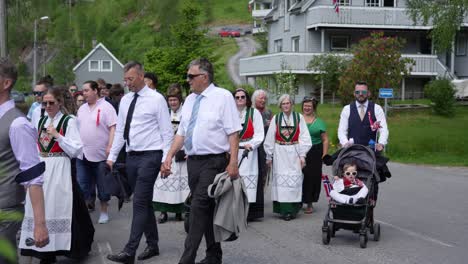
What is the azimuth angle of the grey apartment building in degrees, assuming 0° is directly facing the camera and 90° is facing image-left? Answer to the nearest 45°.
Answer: approximately 0°

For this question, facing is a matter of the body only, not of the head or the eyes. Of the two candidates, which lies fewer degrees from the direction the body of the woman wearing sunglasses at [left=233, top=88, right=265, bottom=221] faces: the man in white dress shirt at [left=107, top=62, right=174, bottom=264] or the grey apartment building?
the man in white dress shirt

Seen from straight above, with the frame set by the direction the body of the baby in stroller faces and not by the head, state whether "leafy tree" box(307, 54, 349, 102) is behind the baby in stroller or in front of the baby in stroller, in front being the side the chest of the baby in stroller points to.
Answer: behind

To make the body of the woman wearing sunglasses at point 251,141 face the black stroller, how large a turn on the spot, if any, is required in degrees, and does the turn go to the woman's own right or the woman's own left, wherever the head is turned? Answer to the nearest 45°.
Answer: approximately 90° to the woman's own left

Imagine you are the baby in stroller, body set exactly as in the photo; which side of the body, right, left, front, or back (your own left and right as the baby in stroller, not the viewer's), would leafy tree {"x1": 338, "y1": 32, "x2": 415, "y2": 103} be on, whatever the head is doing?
back

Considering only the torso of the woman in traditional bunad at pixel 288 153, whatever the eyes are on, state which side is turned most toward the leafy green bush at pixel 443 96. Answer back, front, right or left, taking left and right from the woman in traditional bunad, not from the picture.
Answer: back
